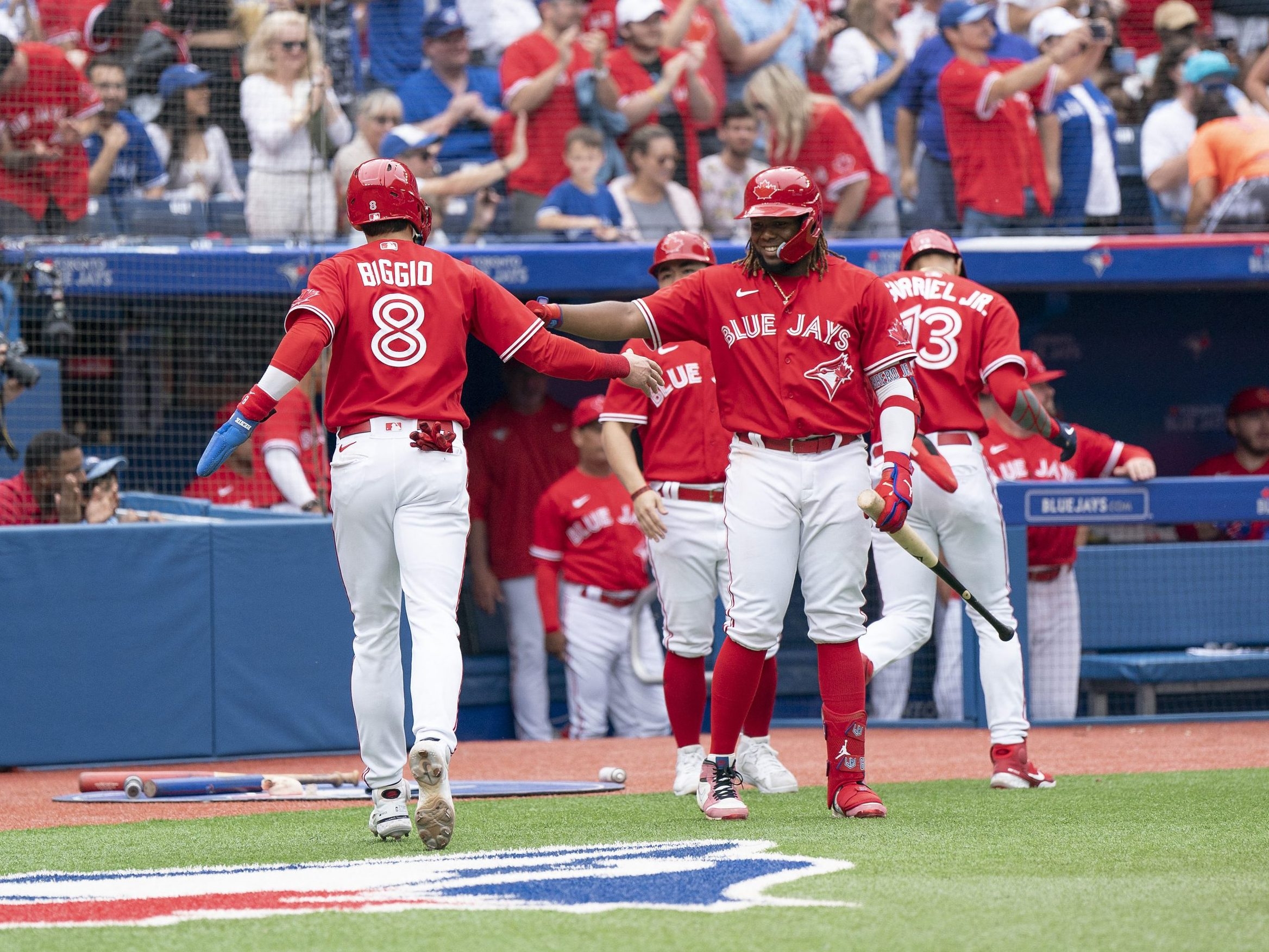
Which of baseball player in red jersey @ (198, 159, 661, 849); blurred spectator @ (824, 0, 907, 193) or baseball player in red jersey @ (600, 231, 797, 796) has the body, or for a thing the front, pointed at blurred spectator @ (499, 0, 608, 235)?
baseball player in red jersey @ (198, 159, 661, 849)

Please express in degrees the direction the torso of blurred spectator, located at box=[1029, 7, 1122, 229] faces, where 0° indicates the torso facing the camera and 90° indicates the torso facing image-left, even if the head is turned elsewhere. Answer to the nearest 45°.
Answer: approximately 315°

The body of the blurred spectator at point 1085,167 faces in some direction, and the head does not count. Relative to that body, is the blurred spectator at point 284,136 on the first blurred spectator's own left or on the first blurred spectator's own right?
on the first blurred spectator's own right

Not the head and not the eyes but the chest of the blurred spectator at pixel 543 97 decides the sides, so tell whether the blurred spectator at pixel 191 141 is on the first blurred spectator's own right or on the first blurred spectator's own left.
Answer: on the first blurred spectator's own right

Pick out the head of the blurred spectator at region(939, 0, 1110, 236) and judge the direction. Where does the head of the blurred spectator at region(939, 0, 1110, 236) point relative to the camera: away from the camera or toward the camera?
toward the camera

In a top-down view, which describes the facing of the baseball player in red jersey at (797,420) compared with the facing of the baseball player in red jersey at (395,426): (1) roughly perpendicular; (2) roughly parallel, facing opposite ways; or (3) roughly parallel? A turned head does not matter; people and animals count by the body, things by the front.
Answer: roughly parallel, facing opposite ways

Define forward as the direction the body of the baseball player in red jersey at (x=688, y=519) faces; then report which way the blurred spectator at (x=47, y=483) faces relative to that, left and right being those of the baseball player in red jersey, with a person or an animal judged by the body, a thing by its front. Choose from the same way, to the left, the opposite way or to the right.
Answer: to the left

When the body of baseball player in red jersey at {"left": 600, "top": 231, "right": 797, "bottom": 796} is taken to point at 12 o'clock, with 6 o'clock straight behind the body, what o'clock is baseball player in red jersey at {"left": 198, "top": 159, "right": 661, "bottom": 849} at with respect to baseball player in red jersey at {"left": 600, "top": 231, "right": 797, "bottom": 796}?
baseball player in red jersey at {"left": 198, "top": 159, "right": 661, "bottom": 849} is roughly at 1 o'clock from baseball player in red jersey at {"left": 600, "top": 231, "right": 797, "bottom": 796}.

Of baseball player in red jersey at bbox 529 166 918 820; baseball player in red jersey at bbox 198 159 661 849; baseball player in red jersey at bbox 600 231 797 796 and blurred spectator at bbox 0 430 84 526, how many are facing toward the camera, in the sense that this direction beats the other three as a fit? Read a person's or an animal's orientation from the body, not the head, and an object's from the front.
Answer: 2

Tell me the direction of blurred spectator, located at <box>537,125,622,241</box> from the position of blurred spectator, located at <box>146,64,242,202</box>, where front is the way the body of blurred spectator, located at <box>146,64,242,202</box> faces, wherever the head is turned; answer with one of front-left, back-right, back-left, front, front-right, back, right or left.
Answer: front-left

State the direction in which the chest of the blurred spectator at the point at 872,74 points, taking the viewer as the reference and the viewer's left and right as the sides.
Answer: facing the viewer and to the right of the viewer

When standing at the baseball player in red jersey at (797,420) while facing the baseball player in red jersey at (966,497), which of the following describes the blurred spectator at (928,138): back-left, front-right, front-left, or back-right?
front-left

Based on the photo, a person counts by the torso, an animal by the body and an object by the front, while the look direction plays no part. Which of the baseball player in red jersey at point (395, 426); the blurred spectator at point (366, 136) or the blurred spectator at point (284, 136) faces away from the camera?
the baseball player in red jersey

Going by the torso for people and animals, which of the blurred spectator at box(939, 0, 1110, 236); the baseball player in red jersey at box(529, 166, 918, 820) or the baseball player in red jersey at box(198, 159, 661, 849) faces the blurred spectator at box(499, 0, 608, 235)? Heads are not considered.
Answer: the baseball player in red jersey at box(198, 159, 661, 849)

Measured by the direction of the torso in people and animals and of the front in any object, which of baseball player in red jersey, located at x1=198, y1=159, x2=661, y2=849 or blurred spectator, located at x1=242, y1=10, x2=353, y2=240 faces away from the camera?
the baseball player in red jersey

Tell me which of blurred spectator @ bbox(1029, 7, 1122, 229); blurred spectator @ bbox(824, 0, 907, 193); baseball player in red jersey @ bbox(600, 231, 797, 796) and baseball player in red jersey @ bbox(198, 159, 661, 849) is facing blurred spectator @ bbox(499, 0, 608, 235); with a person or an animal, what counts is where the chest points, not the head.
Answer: baseball player in red jersey @ bbox(198, 159, 661, 849)

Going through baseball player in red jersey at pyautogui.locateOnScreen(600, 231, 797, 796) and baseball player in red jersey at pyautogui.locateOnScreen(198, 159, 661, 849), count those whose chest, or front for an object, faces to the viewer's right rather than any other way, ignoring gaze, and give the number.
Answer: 0
